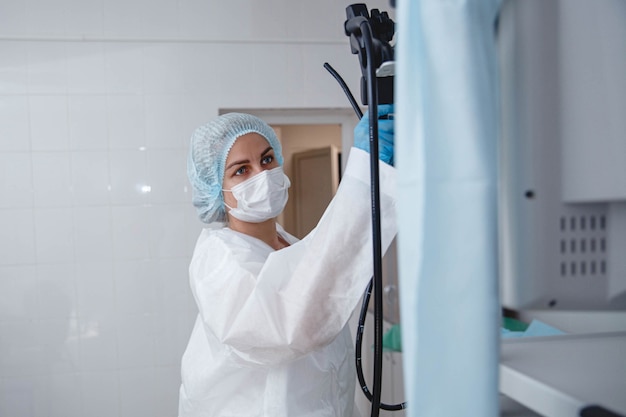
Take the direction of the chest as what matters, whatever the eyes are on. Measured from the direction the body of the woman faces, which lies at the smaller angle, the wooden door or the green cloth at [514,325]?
the green cloth

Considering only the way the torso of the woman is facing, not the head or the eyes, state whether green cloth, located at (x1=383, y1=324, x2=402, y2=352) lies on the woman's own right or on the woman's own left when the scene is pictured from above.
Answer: on the woman's own left

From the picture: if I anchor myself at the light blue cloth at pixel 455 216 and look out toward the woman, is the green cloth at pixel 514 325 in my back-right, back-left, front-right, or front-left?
front-right

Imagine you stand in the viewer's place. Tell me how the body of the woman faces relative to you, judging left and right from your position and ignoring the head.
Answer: facing the viewer and to the right of the viewer

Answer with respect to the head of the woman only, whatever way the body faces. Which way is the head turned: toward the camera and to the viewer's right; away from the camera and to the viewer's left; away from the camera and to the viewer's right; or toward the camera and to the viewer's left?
toward the camera and to the viewer's right

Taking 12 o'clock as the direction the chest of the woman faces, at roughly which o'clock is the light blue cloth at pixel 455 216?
The light blue cloth is roughly at 1 o'clock from the woman.

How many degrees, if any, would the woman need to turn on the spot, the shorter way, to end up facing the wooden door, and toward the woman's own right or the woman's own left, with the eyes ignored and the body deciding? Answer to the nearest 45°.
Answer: approximately 135° to the woman's own left

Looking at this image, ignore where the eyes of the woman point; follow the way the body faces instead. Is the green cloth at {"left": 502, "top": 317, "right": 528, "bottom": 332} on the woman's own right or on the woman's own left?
on the woman's own left

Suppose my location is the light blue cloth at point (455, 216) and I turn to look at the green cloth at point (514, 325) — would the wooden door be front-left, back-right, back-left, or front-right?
front-left
